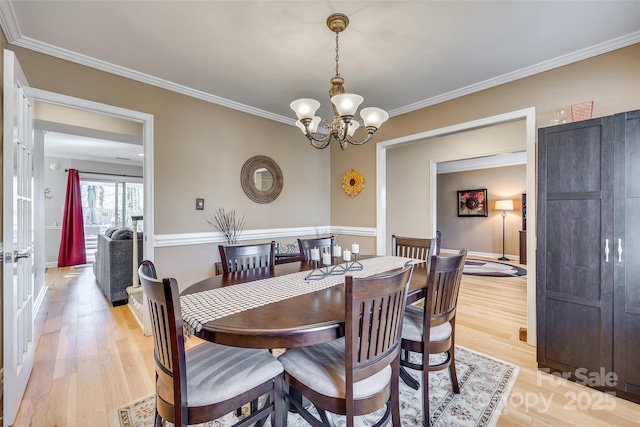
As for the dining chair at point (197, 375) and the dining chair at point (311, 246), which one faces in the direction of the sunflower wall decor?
the dining chair at point (197, 375)

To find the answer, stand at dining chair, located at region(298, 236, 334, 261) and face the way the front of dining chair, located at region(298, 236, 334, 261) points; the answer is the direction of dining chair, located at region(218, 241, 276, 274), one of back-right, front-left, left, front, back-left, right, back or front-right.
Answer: right

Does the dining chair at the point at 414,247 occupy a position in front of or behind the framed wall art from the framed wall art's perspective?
in front

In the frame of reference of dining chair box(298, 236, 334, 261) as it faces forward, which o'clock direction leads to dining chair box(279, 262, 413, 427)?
dining chair box(279, 262, 413, 427) is roughly at 1 o'clock from dining chair box(298, 236, 334, 261).

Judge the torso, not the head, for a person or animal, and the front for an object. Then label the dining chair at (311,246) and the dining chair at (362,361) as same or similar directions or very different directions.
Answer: very different directions

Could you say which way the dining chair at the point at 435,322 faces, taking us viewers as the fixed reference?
facing away from the viewer and to the left of the viewer

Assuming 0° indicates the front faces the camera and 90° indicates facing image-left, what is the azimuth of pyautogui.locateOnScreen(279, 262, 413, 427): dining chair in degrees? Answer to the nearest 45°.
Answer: approximately 135°

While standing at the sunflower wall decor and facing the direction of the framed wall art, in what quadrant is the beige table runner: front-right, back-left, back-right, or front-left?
back-right

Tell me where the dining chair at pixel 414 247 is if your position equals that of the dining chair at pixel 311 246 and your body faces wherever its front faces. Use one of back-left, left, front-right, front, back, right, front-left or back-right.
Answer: front-left

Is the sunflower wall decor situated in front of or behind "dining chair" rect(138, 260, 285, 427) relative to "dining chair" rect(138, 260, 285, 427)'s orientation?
in front

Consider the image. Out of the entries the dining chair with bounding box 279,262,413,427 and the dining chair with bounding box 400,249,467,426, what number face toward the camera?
0

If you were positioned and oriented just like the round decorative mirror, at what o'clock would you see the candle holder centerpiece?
The candle holder centerpiece is roughly at 1 o'clock from the round decorative mirror.
